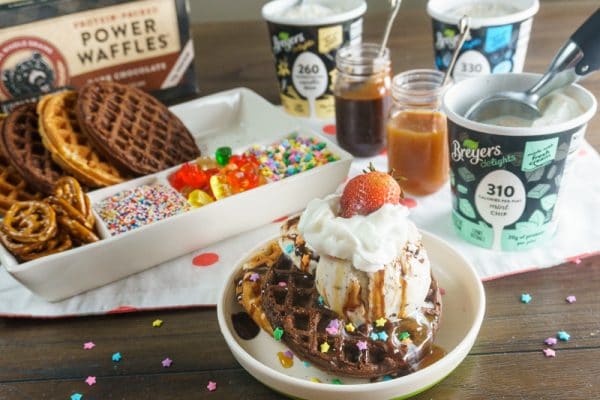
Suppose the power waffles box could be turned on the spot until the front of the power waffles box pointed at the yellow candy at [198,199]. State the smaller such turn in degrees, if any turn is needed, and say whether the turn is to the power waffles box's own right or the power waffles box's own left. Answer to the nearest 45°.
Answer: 0° — it already faces it

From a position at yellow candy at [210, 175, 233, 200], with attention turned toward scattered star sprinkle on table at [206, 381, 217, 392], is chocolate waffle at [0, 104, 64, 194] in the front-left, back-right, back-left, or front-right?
back-right

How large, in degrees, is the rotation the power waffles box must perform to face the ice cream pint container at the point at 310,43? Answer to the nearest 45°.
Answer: approximately 90° to its left

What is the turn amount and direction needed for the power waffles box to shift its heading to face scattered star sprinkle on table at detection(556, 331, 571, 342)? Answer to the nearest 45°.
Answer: approximately 45° to its left

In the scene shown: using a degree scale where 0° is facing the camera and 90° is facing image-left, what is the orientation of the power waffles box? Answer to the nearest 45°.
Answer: approximately 0°

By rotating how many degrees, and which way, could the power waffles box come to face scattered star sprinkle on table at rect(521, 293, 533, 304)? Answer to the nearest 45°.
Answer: approximately 45° to its left

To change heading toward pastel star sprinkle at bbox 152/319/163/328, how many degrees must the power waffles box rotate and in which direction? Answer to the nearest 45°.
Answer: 0° — it already faces it

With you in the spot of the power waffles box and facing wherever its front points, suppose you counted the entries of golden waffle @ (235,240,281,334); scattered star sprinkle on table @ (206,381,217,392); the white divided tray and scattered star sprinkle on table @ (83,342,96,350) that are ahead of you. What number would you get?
4

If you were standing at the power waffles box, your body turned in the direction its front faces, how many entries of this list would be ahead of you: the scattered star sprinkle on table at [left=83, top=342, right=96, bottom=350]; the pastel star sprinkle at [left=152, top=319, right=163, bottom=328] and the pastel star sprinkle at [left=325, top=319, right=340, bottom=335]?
3
